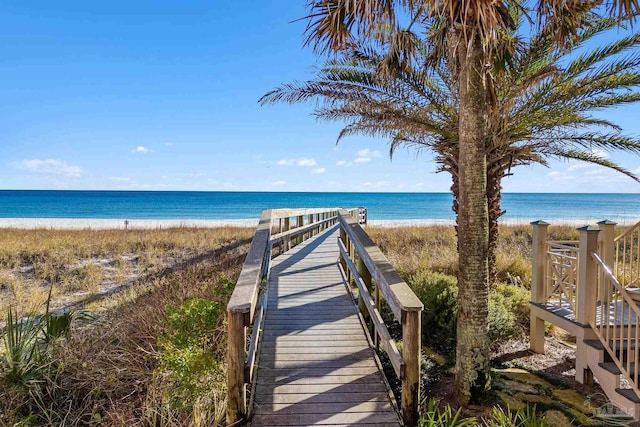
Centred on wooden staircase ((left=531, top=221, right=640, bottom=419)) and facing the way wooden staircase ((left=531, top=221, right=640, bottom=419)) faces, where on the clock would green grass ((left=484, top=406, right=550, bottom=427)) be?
The green grass is roughly at 2 o'clock from the wooden staircase.

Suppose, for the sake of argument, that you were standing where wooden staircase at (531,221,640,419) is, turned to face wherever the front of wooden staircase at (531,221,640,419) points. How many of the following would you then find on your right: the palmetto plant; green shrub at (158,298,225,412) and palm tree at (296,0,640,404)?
3

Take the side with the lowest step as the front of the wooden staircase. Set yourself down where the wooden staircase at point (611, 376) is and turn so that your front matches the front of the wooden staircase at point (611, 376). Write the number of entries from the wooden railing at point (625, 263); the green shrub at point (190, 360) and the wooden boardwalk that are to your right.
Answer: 2

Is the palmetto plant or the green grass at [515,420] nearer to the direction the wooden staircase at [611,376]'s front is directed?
the green grass

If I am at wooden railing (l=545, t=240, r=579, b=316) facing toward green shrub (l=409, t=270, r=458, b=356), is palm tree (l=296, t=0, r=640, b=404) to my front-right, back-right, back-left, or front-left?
front-left

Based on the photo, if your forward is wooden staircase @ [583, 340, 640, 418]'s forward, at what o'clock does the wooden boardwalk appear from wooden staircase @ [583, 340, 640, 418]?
The wooden boardwalk is roughly at 3 o'clock from the wooden staircase.

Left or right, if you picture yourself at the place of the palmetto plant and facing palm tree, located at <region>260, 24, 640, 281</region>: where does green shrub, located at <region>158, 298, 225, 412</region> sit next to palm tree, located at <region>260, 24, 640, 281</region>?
right

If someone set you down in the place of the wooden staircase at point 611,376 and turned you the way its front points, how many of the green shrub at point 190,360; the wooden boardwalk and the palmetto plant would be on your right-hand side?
3

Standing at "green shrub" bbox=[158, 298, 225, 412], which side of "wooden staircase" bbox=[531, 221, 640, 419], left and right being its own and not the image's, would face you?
right

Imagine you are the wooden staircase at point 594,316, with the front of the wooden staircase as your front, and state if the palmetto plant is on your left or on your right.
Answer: on your right

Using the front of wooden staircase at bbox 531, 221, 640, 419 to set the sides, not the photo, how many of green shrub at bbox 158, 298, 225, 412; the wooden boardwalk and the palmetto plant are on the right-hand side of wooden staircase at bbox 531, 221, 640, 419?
3

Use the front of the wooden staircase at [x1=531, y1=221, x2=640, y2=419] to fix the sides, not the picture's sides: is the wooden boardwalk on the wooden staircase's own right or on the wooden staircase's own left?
on the wooden staircase's own right

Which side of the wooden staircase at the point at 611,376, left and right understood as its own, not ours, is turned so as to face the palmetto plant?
right

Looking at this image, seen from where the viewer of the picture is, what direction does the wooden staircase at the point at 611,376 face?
facing the viewer and to the right of the viewer

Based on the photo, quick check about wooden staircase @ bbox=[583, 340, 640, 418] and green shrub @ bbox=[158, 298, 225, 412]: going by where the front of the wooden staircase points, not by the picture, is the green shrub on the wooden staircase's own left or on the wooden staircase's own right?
on the wooden staircase's own right
